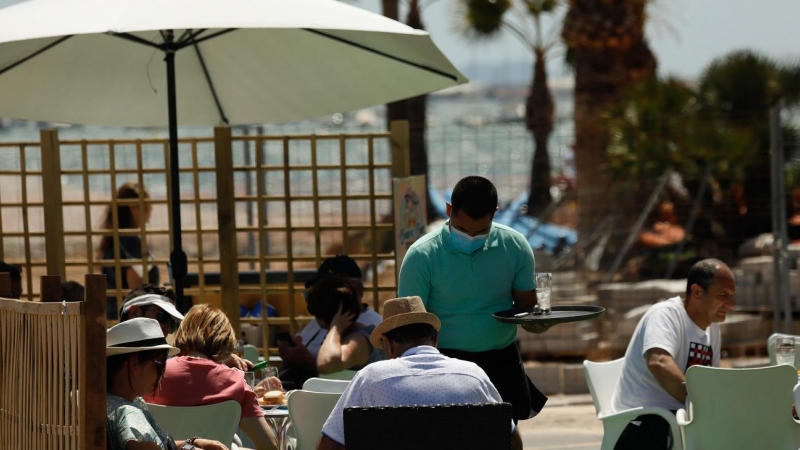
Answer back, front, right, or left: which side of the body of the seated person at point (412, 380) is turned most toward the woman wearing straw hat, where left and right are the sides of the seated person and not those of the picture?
left

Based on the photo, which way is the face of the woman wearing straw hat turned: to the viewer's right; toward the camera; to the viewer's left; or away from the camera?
to the viewer's right

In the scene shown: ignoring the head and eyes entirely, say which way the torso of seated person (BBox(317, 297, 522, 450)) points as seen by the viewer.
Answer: away from the camera

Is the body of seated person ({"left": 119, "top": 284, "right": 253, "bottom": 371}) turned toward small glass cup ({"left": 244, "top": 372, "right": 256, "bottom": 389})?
yes

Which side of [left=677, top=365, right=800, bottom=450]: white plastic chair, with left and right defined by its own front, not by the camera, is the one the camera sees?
back
